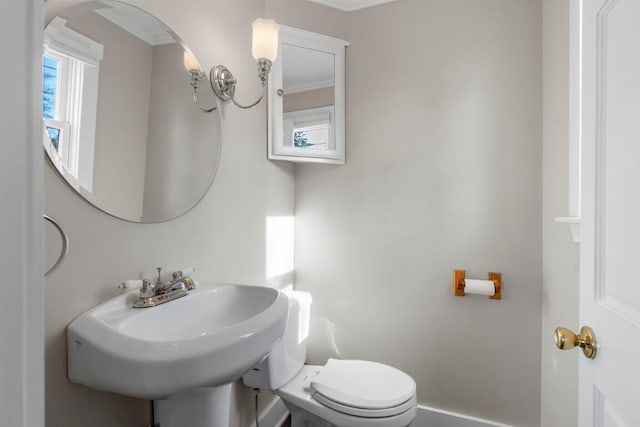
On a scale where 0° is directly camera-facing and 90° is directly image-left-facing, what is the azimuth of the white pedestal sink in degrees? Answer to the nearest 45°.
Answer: approximately 315°

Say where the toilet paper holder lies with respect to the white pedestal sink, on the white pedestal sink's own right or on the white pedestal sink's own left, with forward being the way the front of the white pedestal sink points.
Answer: on the white pedestal sink's own left

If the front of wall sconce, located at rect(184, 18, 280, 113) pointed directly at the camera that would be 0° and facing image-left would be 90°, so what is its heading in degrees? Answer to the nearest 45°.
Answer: approximately 315°

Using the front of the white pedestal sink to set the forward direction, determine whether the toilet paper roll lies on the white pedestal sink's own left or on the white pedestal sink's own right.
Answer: on the white pedestal sink's own left
